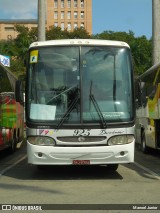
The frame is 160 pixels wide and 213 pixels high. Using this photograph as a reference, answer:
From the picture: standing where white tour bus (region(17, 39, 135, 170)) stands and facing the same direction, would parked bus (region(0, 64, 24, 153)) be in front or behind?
behind

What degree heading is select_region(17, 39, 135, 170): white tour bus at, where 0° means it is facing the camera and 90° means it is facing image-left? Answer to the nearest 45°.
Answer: approximately 0°

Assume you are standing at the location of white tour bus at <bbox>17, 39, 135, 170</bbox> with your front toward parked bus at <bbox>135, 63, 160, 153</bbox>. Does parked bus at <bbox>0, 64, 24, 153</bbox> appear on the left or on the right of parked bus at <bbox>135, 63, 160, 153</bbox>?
left
